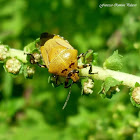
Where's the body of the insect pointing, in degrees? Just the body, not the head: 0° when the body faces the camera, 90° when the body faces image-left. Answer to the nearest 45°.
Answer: approximately 315°
